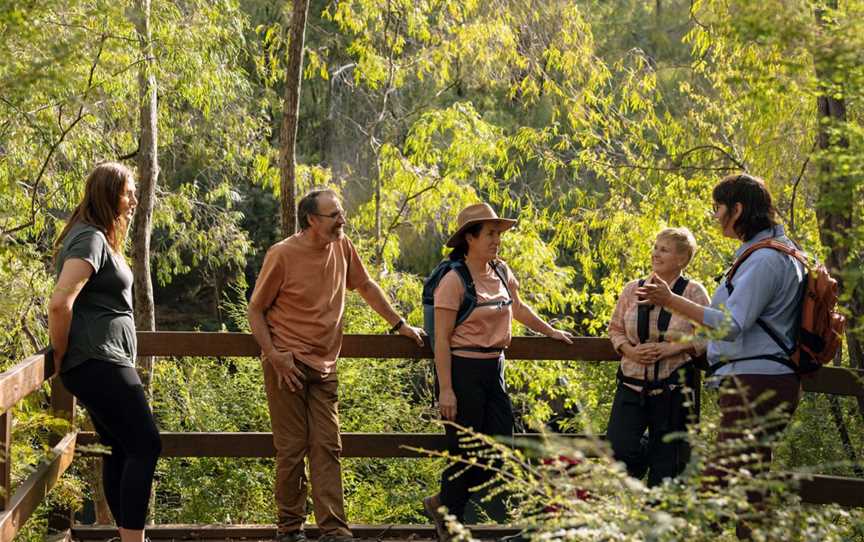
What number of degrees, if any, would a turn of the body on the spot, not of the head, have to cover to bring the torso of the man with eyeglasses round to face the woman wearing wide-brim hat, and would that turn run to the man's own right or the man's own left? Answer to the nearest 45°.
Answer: approximately 45° to the man's own left

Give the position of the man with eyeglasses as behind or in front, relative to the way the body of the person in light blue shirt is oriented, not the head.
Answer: in front

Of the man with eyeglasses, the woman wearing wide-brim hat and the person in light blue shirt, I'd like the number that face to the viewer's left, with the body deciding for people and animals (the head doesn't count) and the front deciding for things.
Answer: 1

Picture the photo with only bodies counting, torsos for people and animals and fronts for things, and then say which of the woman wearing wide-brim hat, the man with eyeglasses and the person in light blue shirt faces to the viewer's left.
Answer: the person in light blue shirt

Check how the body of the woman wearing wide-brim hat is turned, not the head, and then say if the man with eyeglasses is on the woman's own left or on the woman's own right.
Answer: on the woman's own right

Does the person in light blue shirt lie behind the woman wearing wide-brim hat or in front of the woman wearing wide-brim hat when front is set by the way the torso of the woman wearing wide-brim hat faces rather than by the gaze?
in front

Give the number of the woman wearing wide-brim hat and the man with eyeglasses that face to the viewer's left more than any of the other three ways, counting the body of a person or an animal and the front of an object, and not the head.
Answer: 0

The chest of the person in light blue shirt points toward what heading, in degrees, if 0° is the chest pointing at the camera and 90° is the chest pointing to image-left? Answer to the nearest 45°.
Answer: approximately 90°

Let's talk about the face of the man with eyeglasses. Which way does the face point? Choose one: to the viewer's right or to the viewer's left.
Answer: to the viewer's right
